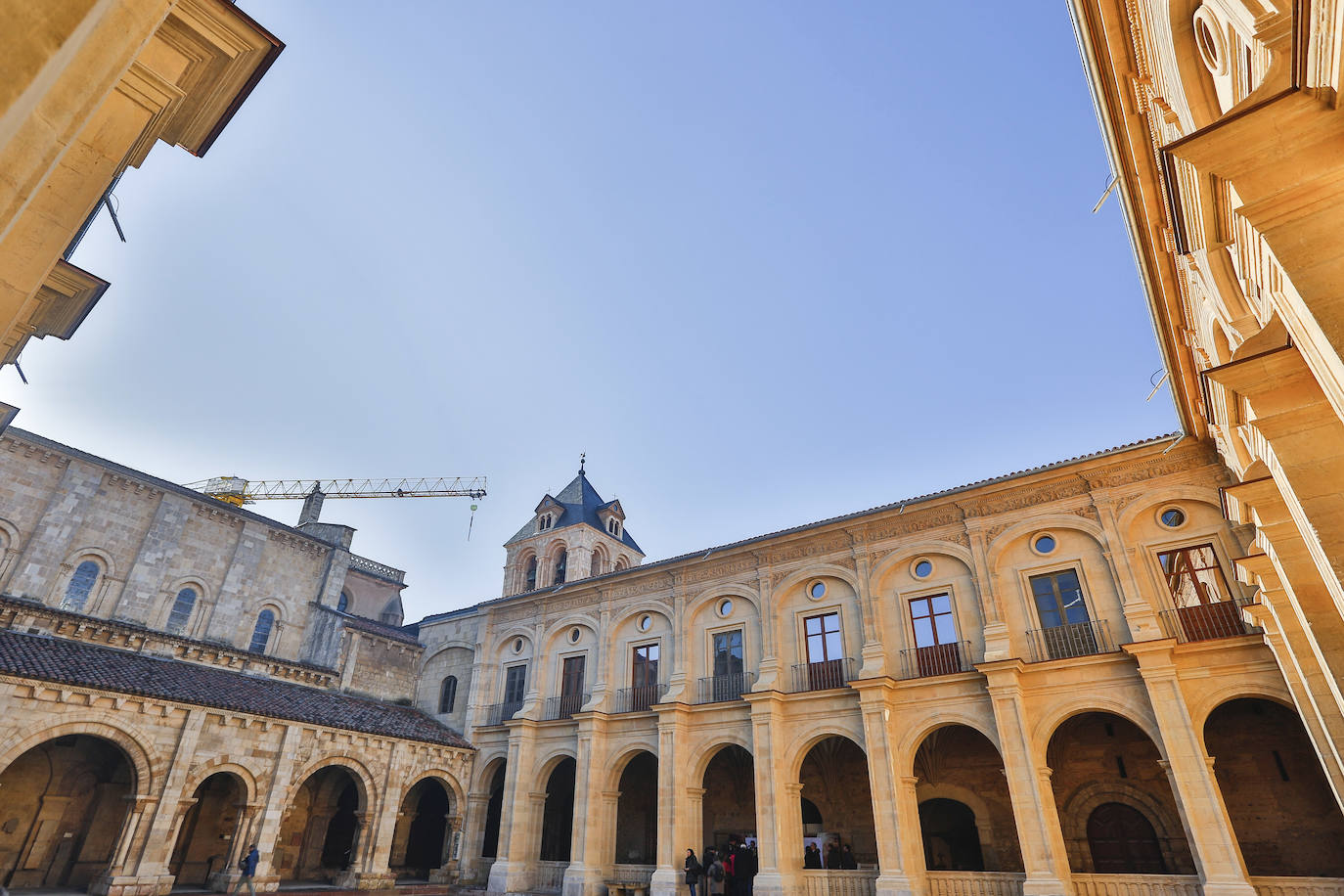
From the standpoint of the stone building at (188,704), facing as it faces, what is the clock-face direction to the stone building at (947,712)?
the stone building at (947,712) is roughly at 12 o'clock from the stone building at (188,704).

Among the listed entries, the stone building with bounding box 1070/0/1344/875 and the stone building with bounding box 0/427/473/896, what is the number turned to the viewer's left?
1

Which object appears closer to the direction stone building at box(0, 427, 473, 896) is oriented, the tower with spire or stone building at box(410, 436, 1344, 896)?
the stone building

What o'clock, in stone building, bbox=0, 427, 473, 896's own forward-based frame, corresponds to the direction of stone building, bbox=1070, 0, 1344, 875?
stone building, bbox=1070, 0, 1344, 875 is roughly at 1 o'clock from stone building, bbox=0, 427, 473, 896.

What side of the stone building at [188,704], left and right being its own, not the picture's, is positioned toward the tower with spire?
left

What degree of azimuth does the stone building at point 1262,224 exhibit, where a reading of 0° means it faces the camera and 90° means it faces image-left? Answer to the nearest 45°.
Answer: approximately 90°

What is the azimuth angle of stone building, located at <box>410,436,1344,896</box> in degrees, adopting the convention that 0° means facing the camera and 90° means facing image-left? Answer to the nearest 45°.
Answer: approximately 45°

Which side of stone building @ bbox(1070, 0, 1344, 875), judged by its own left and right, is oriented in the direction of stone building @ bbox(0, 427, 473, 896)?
front

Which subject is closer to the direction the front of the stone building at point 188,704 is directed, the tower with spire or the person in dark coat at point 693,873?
the person in dark coat

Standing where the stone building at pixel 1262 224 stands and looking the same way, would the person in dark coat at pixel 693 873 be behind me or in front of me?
in front

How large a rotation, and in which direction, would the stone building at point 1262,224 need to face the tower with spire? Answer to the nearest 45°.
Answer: approximately 45° to its right

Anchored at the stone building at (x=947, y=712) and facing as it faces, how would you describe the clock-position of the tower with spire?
The tower with spire is roughly at 3 o'clock from the stone building.
